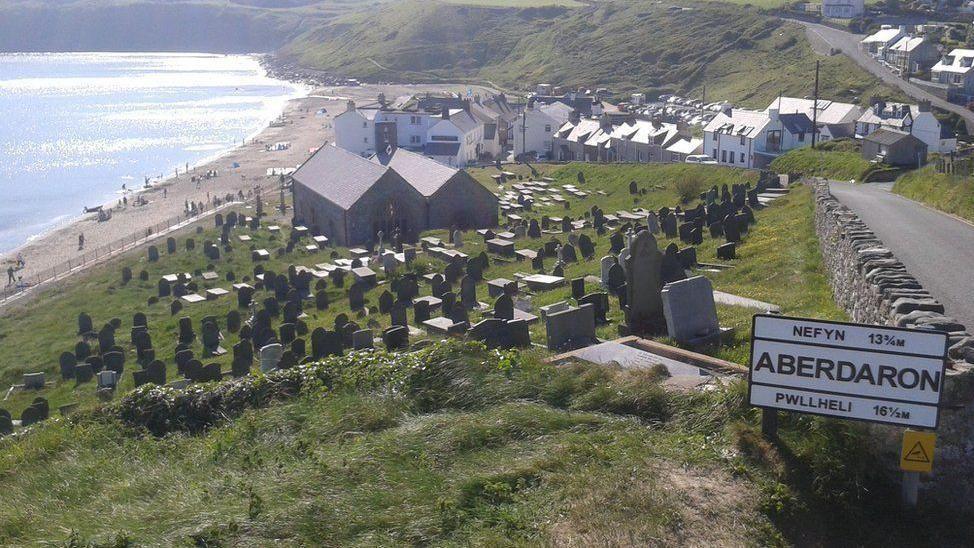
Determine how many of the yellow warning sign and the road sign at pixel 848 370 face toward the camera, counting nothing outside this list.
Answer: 2

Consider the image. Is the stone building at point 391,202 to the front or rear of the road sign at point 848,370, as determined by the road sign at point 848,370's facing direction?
to the rear

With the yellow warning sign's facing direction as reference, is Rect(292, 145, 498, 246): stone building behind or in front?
behind

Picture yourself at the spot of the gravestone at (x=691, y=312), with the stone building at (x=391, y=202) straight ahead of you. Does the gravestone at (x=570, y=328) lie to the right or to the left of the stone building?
left

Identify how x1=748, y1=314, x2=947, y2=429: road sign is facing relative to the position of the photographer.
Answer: facing the viewer

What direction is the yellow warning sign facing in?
toward the camera

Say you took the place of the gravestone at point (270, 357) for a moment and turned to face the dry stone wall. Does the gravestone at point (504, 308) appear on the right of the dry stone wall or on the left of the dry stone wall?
left

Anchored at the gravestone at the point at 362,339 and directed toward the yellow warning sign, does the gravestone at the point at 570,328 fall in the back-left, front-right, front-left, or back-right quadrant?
front-left

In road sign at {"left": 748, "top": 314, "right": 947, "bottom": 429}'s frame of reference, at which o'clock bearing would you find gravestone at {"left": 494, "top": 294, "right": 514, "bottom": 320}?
The gravestone is roughly at 5 o'clock from the road sign.

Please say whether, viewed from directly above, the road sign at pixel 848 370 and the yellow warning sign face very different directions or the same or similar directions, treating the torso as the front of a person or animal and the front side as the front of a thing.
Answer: same or similar directions

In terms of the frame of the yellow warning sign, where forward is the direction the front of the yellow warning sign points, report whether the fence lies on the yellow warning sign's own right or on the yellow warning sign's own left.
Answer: on the yellow warning sign's own right
